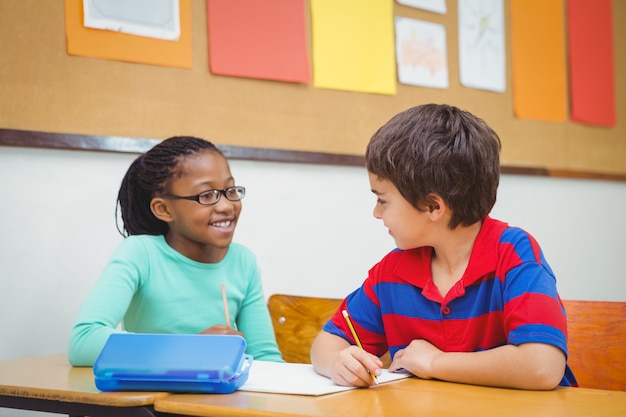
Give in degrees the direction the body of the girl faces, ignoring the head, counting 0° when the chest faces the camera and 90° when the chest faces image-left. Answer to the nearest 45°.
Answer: approximately 315°

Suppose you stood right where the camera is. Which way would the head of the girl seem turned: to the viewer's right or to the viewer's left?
to the viewer's right

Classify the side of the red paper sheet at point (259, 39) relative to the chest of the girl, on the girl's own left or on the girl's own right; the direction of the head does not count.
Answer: on the girl's own left

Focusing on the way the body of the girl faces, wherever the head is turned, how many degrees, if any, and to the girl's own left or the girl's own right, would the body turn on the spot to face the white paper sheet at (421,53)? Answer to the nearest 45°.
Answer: approximately 90° to the girl's own left

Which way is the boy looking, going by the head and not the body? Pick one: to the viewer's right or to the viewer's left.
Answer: to the viewer's left

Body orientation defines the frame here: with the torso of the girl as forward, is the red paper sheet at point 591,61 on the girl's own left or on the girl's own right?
on the girl's own left

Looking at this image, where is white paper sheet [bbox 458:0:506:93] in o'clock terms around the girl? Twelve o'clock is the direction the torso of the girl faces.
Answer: The white paper sheet is roughly at 9 o'clock from the girl.

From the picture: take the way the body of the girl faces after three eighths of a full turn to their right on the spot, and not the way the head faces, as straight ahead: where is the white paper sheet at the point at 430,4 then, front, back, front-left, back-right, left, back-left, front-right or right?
back-right
